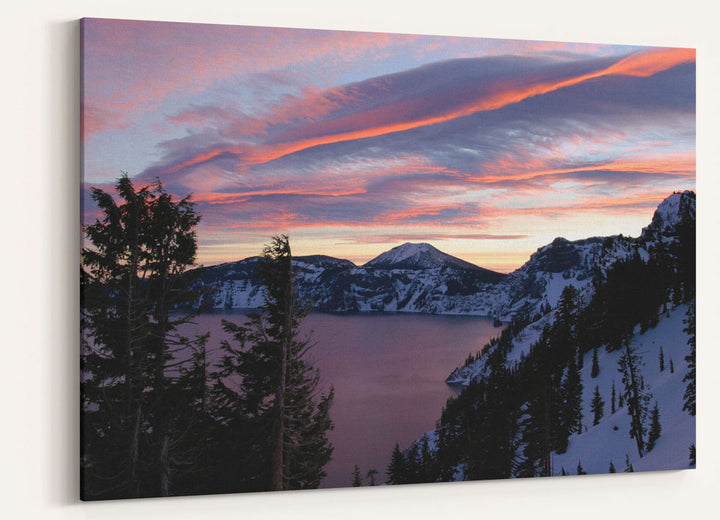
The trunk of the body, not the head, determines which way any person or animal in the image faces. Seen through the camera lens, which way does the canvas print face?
facing the viewer and to the right of the viewer
